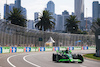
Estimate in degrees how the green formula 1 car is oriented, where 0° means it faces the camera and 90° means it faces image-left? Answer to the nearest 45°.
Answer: approximately 315°

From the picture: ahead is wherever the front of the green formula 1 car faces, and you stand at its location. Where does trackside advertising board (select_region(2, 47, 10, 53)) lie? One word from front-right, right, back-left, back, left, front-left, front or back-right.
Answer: back

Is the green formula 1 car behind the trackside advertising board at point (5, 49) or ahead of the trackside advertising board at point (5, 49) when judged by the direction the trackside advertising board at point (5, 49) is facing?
ahead

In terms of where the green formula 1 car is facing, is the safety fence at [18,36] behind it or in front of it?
behind
